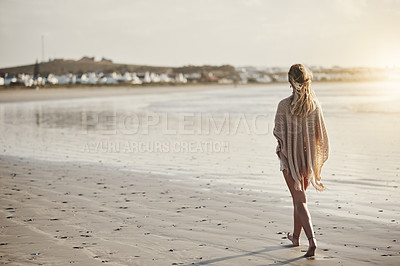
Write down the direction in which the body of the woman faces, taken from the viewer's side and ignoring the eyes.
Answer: away from the camera

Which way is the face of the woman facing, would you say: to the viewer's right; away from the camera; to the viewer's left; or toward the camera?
away from the camera
